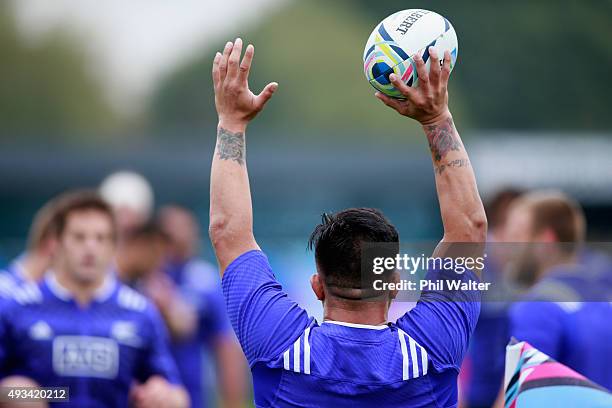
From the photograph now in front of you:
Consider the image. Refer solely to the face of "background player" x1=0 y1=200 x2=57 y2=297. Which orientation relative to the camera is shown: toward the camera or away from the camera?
toward the camera

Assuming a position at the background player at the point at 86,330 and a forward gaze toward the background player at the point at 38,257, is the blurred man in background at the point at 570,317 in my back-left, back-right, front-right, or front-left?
back-right

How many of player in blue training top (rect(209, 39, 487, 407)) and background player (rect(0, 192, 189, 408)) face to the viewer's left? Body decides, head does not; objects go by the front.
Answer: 0

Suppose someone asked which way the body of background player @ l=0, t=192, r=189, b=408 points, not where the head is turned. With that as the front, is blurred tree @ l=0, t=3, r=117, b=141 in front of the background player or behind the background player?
behind

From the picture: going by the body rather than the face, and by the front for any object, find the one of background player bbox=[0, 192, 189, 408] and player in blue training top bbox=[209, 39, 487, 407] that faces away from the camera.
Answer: the player in blue training top

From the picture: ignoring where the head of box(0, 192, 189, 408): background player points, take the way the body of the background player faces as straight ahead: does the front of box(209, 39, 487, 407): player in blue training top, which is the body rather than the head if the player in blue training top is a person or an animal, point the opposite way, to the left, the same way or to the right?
the opposite way

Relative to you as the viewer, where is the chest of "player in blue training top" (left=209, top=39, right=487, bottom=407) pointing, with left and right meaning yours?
facing away from the viewer

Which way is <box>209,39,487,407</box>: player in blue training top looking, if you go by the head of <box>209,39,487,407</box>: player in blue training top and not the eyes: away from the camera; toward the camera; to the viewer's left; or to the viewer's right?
away from the camera

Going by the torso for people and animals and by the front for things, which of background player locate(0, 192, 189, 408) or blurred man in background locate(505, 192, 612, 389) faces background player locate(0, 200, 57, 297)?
the blurred man in background

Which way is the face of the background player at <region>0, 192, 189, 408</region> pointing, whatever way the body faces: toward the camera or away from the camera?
toward the camera

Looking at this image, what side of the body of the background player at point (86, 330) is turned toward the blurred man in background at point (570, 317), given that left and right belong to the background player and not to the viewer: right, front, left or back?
left

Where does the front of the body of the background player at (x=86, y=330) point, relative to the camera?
toward the camera

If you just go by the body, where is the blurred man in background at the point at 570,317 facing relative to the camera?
to the viewer's left

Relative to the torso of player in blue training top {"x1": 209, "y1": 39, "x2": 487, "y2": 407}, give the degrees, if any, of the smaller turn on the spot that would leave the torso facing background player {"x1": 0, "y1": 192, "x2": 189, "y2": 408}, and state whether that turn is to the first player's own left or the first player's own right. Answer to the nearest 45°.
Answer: approximately 45° to the first player's own left
